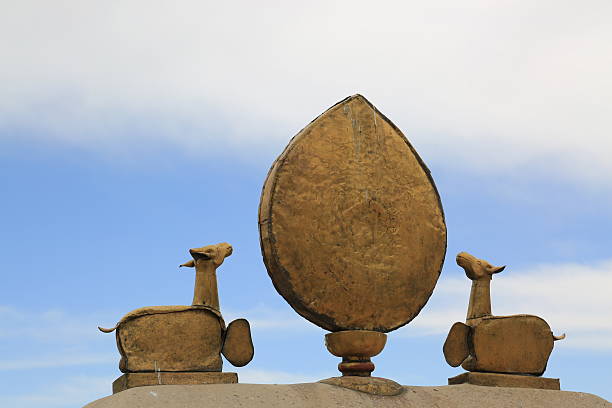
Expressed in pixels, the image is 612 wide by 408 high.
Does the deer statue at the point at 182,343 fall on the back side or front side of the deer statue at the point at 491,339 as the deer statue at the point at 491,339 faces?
on the front side

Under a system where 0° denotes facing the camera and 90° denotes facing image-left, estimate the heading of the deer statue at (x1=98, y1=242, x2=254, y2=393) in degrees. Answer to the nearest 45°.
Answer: approximately 270°

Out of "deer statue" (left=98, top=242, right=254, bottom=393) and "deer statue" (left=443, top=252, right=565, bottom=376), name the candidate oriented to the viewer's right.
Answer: "deer statue" (left=98, top=242, right=254, bottom=393)

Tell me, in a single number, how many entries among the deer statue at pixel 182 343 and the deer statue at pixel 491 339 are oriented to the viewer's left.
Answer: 1

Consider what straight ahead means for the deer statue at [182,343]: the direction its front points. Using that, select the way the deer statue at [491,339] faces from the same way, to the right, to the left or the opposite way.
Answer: the opposite way

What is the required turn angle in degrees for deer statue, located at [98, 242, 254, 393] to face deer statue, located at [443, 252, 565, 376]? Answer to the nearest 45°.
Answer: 0° — it already faces it

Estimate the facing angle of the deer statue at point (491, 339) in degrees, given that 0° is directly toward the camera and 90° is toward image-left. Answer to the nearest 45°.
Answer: approximately 90°
